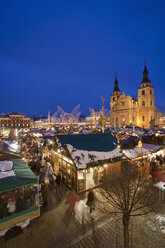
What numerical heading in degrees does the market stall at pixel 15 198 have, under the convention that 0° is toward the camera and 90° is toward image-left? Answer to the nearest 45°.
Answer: approximately 315°

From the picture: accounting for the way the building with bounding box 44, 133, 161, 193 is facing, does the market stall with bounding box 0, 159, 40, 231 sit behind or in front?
in front

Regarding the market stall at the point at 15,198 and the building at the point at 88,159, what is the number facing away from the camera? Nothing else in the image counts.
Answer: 0

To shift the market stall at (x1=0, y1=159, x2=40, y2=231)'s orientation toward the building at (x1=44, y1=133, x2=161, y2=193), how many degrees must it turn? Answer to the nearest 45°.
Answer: approximately 90° to its left

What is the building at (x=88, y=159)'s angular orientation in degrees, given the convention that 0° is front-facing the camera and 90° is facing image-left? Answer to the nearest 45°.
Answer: approximately 45°
